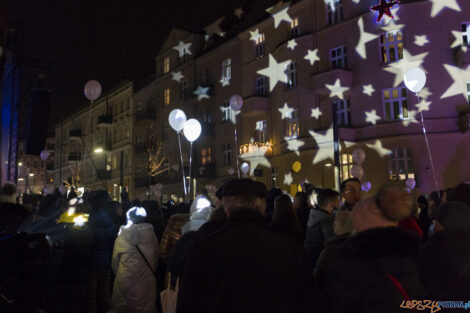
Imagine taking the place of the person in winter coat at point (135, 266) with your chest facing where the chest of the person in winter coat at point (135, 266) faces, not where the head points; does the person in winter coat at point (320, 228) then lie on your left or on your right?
on your right

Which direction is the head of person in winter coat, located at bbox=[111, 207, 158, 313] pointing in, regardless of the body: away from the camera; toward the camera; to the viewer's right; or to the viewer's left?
away from the camera

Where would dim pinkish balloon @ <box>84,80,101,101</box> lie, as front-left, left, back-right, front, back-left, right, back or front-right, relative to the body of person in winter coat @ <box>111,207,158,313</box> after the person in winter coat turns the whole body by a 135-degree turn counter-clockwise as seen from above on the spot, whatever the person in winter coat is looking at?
back-right

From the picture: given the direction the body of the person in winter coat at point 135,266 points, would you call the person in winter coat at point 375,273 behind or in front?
behind

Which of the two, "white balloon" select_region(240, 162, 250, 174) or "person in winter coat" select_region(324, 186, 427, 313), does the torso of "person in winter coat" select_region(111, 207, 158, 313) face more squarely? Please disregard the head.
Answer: the white balloon

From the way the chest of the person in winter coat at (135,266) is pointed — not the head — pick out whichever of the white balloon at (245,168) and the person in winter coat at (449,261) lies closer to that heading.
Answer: the white balloon

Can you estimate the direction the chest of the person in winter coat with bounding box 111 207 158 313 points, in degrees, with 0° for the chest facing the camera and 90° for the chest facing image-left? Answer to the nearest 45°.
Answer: approximately 180°

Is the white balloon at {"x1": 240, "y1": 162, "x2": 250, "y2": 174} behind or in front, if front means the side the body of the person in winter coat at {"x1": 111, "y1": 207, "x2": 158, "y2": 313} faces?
in front

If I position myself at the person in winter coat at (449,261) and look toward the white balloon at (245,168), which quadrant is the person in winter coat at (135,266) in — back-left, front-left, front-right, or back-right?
front-left

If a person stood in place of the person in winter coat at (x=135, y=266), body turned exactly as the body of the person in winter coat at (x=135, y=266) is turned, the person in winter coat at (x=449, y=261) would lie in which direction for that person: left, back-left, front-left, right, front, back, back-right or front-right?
back-right
